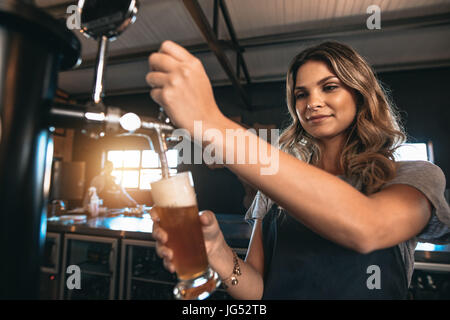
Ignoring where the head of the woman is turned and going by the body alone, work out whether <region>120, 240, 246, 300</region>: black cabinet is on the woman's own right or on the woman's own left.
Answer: on the woman's own right

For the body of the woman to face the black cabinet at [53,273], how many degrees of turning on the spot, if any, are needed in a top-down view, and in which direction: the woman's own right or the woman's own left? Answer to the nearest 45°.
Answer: approximately 90° to the woman's own right

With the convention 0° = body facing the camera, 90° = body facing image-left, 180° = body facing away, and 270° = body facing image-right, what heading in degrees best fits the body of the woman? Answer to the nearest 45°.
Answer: approximately 45°
